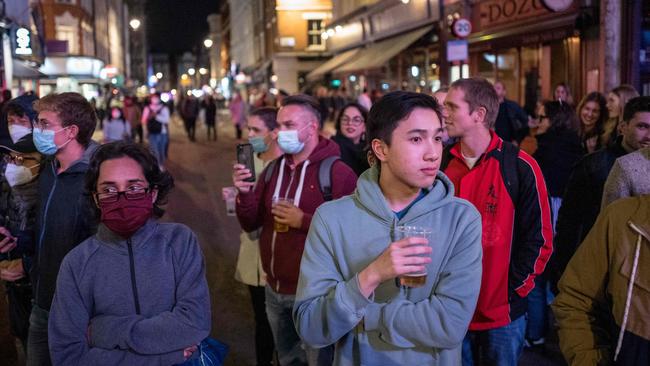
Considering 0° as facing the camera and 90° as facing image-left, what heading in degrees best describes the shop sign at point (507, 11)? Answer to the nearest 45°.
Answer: approximately 45°

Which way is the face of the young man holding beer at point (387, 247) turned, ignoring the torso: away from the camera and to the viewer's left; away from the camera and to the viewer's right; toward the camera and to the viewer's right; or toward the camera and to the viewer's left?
toward the camera and to the viewer's right

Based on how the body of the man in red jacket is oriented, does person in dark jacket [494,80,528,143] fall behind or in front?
behind

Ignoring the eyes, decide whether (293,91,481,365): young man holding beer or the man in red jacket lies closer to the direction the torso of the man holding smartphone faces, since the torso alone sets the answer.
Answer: the young man holding beer

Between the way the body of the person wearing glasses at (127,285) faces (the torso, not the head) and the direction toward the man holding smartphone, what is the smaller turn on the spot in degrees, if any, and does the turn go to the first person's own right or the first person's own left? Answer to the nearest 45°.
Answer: approximately 135° to the first person's own left

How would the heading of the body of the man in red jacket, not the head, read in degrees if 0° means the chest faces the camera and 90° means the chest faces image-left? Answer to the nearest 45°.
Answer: approximately 45°

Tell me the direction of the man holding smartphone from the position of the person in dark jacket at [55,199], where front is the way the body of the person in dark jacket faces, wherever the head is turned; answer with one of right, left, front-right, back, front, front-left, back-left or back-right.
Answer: back-left

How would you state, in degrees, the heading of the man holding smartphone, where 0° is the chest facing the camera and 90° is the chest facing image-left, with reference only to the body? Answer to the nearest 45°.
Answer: approximately 45°

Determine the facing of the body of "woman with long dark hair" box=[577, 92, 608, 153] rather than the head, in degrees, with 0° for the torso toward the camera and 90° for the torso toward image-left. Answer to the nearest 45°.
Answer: approximately 45°

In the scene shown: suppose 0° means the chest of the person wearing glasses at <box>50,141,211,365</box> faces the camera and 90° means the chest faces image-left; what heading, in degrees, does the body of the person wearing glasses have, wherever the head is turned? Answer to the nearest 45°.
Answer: approximately 0°
